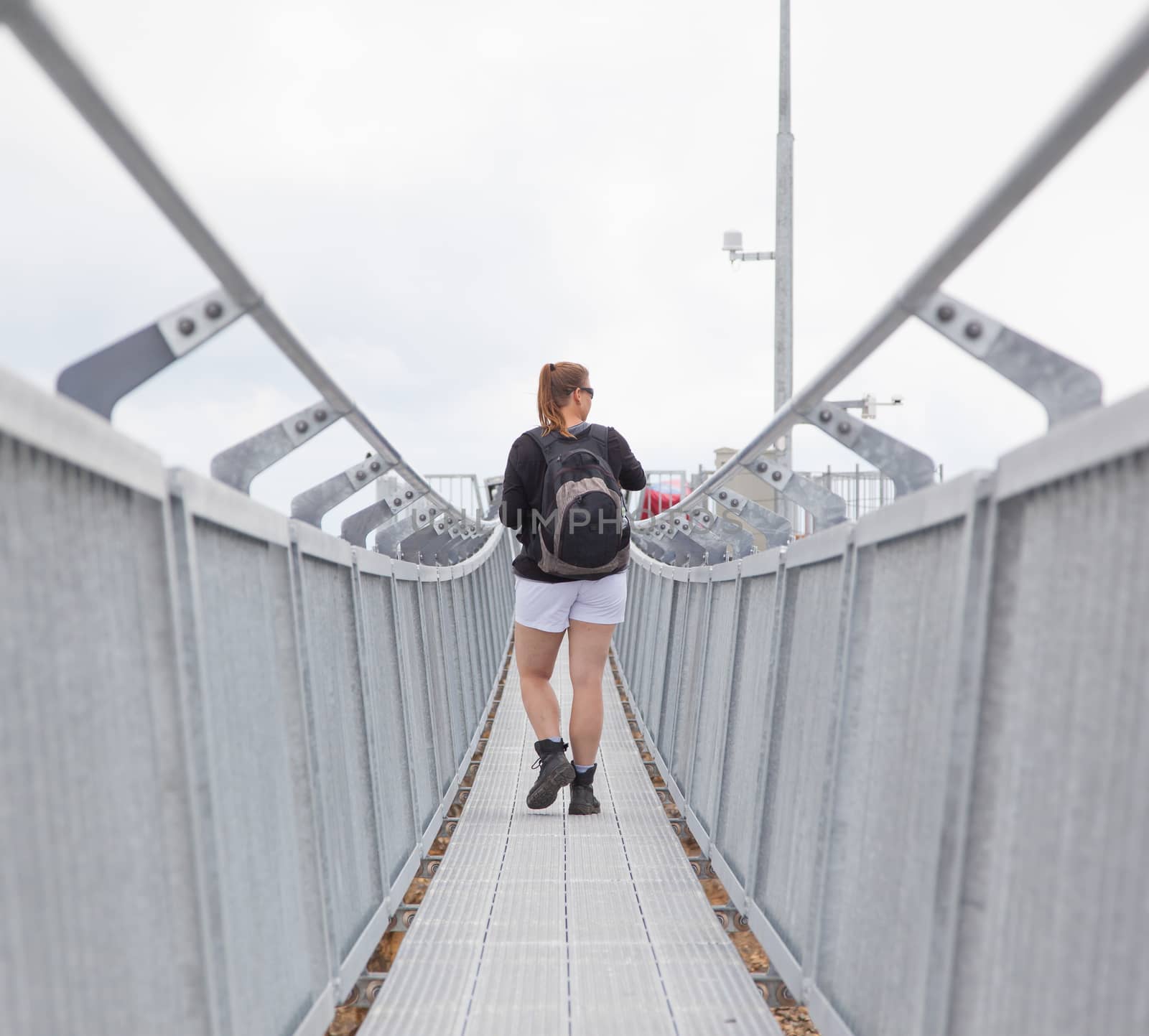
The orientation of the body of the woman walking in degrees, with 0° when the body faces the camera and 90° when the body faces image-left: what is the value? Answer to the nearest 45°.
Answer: approximately 180°

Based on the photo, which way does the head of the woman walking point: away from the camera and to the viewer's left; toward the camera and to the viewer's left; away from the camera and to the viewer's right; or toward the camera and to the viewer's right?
away from the camera and to the viewer's right
